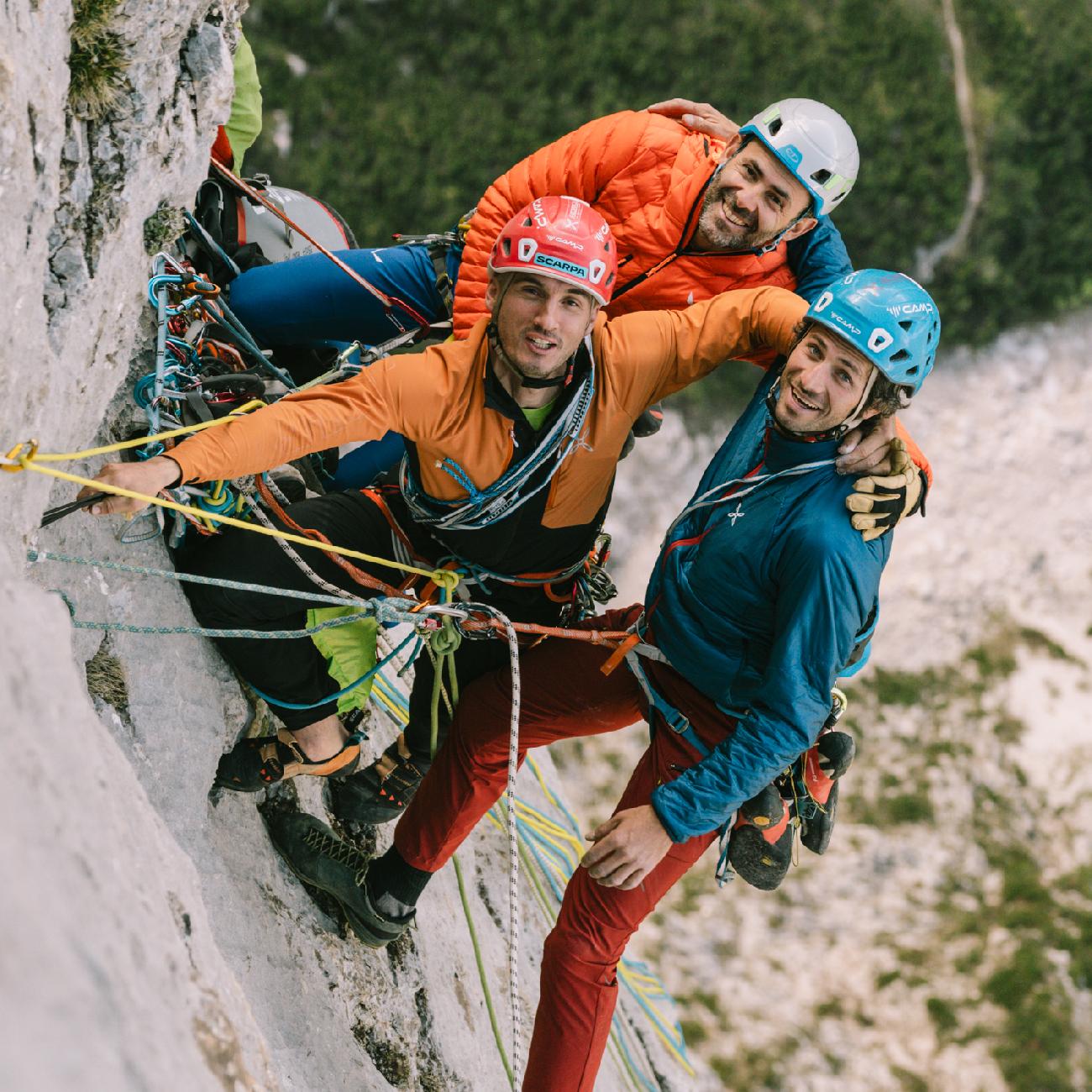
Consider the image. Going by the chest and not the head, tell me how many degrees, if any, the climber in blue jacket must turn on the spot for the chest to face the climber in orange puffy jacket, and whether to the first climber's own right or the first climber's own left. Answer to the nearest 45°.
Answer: approximately 90° to the first climber's own right

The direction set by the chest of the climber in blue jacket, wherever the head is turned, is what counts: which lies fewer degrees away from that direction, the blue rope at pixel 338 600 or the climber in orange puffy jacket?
the blue rope

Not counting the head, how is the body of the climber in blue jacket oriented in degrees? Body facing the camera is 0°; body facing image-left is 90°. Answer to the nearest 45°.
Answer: approximately 45°
